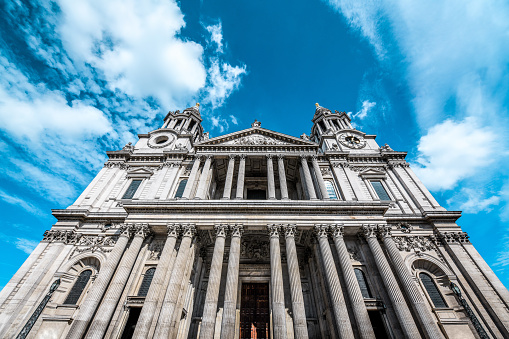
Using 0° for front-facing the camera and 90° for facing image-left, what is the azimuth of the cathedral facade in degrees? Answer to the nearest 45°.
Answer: approximately 0°
